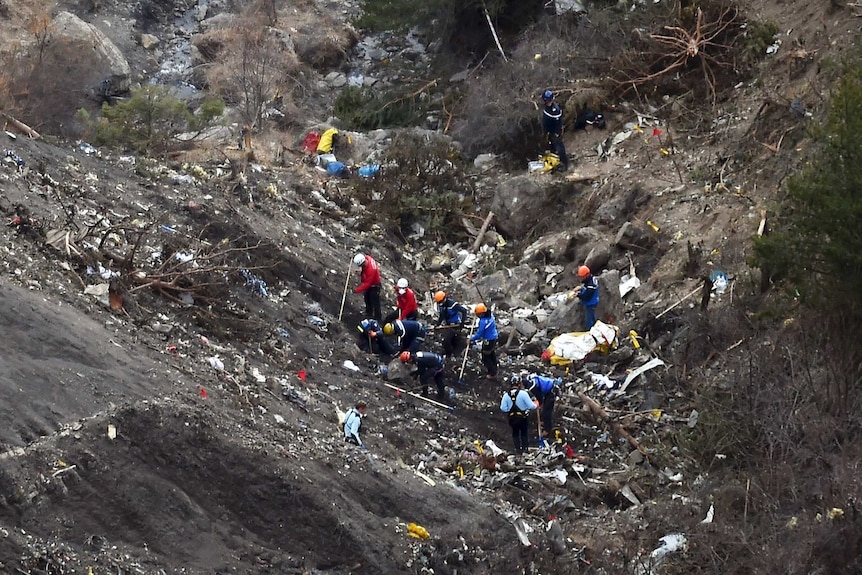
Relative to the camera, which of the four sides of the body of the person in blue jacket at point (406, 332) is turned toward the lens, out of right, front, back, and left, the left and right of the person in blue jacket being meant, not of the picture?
left

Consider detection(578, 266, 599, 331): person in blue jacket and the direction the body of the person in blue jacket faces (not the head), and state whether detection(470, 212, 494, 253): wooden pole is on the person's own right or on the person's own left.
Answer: on the person's own right

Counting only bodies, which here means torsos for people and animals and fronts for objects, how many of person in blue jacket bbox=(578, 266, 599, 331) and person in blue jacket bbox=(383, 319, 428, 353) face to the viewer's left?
2

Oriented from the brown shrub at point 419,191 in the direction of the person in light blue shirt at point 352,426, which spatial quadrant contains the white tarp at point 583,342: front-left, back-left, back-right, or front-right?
front-left

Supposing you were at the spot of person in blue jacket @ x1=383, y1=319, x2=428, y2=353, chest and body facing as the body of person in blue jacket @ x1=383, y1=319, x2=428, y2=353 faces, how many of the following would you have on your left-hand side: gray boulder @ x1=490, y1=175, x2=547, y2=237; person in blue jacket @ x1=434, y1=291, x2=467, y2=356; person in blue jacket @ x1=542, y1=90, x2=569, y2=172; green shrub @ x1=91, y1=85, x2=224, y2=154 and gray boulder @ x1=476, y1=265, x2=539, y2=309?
0

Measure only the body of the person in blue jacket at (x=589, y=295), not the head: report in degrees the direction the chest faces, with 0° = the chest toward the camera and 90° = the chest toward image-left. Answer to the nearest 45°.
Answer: approximately 90°

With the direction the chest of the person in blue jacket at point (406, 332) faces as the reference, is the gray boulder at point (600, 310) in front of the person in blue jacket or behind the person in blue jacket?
behind

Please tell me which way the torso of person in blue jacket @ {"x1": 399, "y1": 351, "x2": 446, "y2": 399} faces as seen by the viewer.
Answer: to the viewer's left

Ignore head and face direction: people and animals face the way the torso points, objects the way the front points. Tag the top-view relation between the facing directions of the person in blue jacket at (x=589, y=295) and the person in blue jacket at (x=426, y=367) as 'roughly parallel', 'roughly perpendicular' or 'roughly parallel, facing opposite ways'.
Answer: roughly parallel

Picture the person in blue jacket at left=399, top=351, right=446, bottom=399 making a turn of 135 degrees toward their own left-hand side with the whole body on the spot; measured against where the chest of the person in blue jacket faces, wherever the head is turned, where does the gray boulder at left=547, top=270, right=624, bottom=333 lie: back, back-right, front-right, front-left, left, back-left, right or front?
left

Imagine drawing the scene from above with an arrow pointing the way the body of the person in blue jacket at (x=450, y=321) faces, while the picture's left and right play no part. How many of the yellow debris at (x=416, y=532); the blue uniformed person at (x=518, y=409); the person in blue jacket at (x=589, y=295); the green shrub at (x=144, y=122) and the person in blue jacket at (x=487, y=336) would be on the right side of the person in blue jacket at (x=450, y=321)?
1

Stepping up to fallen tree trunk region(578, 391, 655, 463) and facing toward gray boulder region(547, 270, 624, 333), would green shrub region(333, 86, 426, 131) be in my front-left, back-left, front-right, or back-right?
front-left

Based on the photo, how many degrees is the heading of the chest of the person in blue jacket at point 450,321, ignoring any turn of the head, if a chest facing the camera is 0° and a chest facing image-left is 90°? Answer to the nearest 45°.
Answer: approximately 45°

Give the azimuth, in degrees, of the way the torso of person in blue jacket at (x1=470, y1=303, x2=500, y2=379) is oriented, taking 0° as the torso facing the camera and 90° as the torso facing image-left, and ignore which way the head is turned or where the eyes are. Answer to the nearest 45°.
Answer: approximately 90°

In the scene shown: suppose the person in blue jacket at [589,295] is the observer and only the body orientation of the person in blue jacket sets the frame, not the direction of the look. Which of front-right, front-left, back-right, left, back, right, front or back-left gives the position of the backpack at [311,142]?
front-right

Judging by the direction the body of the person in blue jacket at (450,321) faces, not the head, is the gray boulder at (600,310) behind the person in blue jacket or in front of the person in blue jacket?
behind

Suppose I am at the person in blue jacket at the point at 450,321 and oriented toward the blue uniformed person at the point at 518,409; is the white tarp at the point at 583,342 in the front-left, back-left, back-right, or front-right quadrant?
front-left
